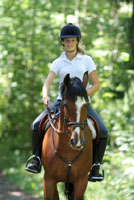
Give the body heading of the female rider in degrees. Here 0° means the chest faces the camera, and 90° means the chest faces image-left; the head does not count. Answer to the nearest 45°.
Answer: approximately 0°

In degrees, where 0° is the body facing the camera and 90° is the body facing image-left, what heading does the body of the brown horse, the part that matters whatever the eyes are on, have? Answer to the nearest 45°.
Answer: approximately 0°
